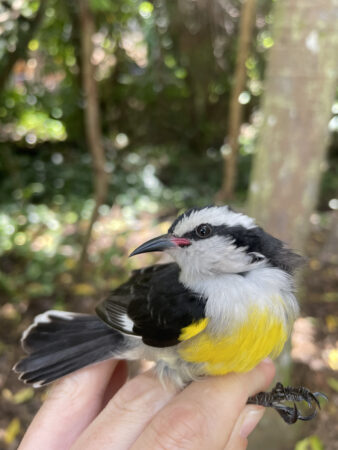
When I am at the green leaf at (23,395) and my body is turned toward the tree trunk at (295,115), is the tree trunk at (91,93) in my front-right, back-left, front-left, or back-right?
front-left

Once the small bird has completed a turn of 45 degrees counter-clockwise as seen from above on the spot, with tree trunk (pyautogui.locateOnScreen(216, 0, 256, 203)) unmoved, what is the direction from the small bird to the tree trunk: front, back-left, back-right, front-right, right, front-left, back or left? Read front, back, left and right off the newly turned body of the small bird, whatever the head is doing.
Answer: left

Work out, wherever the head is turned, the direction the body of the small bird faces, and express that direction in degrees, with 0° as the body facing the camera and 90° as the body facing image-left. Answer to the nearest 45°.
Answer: approximately 315°

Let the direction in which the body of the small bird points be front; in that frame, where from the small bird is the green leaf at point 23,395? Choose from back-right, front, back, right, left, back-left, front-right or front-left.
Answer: back

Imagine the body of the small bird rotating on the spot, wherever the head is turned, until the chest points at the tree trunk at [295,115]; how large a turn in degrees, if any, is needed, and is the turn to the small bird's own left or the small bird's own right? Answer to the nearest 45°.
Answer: approximately 90° to the small bird's own left

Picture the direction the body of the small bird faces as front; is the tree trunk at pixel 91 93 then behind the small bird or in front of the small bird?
behind
